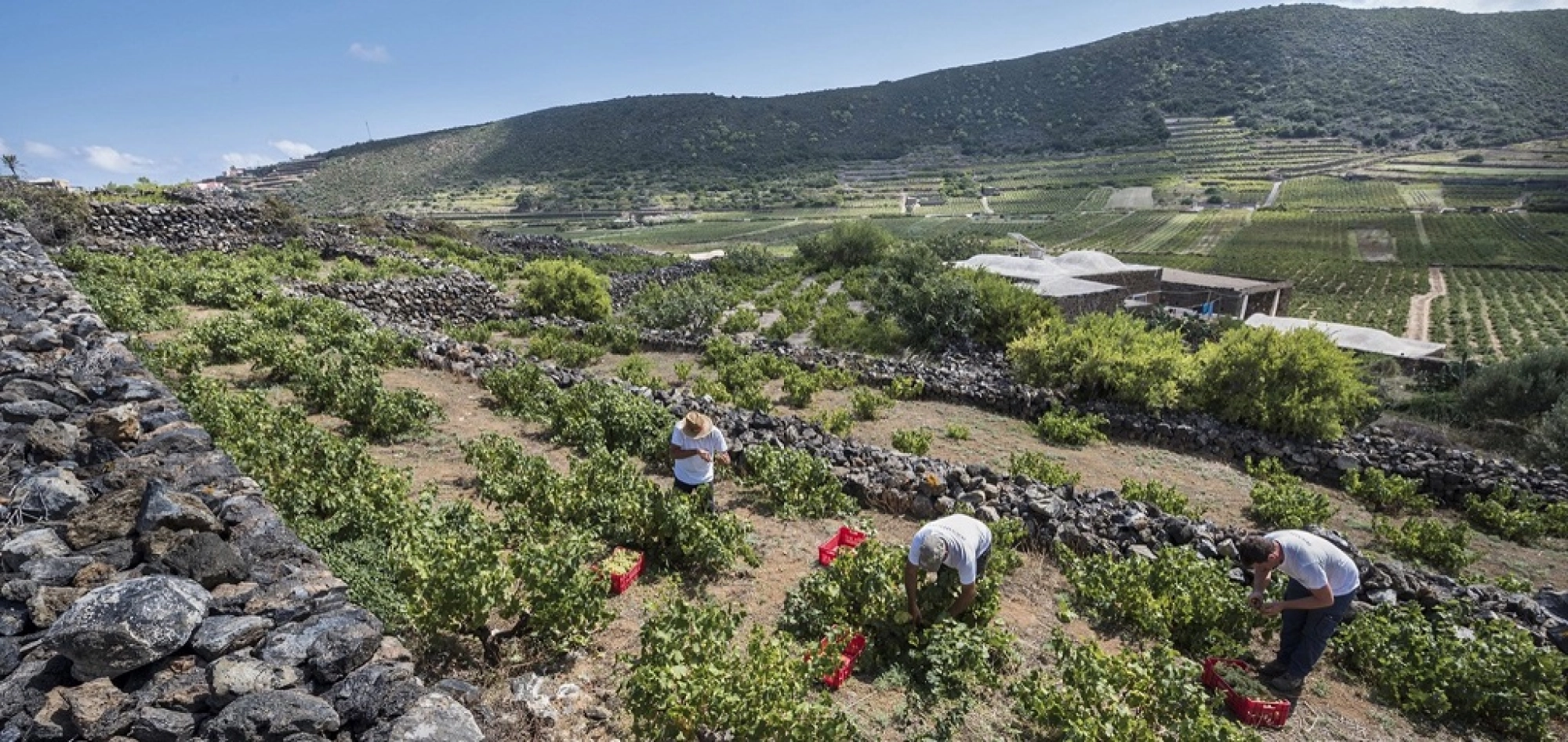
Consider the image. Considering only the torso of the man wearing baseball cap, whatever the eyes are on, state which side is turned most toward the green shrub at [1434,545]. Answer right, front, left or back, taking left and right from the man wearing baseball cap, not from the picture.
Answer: back

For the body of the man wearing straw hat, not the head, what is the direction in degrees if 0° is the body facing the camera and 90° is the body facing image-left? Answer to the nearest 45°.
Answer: approximately 315°

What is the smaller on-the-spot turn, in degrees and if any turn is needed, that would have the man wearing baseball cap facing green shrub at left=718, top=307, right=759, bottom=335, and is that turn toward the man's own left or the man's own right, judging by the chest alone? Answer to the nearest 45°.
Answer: approximately 135° to the man's own right

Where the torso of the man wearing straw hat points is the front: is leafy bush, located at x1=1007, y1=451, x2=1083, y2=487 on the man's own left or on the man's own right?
on the man's own left

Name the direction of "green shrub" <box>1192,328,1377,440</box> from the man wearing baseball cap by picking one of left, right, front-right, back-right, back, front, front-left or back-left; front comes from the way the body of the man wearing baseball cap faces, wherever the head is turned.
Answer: back

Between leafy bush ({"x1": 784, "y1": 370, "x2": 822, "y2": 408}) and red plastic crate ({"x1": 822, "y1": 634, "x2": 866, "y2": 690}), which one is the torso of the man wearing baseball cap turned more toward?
the red plastic crate

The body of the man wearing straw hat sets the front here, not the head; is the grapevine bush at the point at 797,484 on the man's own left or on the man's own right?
on the man's own left

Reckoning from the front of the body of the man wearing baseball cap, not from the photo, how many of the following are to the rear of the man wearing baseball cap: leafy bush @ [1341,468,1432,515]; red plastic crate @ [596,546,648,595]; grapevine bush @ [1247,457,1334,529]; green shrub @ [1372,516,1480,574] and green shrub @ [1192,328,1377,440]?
4

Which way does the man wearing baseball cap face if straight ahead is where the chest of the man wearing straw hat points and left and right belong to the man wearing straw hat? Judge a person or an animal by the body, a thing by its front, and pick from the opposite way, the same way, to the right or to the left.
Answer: to the right

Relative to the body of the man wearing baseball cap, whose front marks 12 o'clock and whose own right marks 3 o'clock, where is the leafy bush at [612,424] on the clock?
The leafy bush is roughly at 3 o'clock from the man wearing baseball cap.

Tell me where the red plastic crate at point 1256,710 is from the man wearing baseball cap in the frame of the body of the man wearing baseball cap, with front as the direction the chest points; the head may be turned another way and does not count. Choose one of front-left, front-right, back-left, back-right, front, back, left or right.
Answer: back-left

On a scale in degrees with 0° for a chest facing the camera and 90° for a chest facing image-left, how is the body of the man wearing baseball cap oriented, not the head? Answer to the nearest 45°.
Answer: approximately 45°

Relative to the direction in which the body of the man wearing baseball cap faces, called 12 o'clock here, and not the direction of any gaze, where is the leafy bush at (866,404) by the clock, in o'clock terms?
The leafy bush is roughly at 4 o'clock from the man wearing baseball cap.
